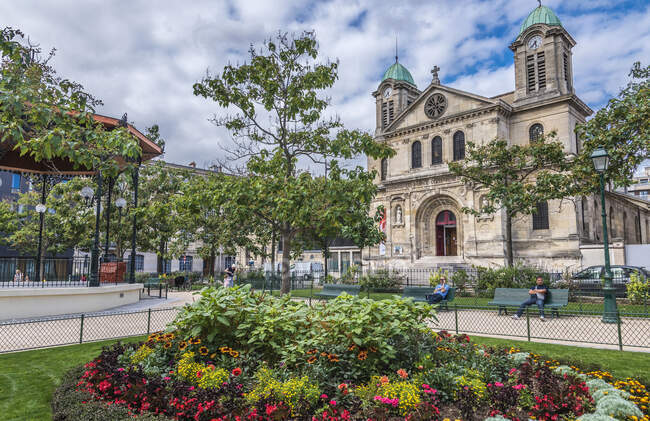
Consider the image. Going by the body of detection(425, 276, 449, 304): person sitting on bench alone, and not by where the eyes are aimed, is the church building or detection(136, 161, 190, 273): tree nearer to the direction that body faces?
the tree

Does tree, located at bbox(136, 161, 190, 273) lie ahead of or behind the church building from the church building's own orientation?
ahead

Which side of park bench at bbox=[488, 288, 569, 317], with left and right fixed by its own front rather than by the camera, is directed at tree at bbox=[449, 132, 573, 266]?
back

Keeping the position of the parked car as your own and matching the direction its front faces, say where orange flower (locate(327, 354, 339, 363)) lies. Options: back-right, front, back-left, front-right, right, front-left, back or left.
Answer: left

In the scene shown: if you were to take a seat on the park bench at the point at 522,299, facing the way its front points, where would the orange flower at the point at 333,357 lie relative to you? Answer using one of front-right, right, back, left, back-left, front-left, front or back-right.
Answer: front

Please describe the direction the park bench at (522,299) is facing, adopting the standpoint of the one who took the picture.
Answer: facing the viewer

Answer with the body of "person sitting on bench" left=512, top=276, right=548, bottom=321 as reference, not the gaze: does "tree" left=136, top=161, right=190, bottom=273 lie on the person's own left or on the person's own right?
on the person's own right

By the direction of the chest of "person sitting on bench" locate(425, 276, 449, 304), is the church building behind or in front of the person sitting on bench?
behind

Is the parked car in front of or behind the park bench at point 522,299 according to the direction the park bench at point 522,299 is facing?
behind

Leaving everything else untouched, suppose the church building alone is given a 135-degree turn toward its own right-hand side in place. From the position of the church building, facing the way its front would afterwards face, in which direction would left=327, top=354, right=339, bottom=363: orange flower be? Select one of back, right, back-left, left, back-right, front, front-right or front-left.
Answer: back

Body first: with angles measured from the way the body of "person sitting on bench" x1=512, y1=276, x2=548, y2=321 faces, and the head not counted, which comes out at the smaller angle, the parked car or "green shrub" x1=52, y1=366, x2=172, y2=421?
the green shrub

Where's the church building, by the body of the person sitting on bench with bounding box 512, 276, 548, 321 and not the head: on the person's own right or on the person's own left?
on the person's own right

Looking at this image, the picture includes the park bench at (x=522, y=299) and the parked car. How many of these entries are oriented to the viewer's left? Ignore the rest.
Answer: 1

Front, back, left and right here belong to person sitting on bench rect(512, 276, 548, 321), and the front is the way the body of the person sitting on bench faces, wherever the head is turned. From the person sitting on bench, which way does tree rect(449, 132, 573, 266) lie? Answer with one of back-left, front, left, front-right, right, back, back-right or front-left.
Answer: back-right

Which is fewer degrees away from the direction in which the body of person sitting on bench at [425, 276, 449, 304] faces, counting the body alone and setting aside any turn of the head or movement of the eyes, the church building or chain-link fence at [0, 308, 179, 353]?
the chain-link fence

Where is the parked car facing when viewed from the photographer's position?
facing to the left of the viewer
